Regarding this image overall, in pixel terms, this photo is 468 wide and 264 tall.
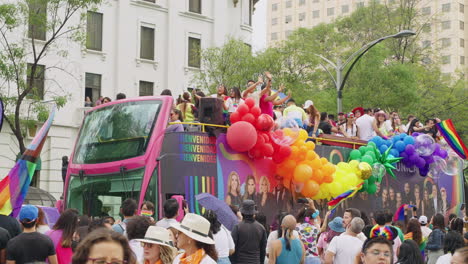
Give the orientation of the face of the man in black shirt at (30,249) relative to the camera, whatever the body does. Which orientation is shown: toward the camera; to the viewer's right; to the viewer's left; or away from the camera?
away from the camera

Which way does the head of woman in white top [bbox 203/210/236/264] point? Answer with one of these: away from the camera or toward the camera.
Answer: away from the camera

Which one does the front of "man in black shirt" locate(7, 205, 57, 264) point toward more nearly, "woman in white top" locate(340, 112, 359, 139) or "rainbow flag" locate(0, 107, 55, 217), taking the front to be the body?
the rainbow flag

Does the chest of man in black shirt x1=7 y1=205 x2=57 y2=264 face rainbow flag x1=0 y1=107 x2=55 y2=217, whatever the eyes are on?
yes

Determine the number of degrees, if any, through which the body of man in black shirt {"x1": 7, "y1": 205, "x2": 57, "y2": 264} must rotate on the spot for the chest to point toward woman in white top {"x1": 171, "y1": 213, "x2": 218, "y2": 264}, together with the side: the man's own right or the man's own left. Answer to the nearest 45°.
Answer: approximately 135° to the man's own right

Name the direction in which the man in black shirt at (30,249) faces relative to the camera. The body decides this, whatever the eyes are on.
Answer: away from the camera
